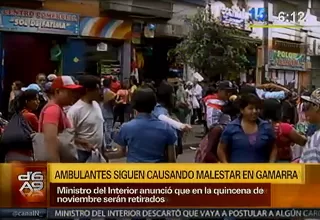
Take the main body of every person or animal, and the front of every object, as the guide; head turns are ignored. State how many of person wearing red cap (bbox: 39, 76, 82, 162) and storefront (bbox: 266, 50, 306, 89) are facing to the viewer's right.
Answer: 1

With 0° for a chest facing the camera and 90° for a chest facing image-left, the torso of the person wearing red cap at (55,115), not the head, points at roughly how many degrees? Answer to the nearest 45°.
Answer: approximately 270°

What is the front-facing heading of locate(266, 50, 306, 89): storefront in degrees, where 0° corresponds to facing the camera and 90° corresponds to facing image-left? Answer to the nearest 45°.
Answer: approximately 45°

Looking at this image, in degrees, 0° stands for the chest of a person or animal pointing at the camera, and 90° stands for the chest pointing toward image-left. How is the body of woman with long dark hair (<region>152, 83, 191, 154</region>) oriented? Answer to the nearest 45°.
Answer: approximately 225°
